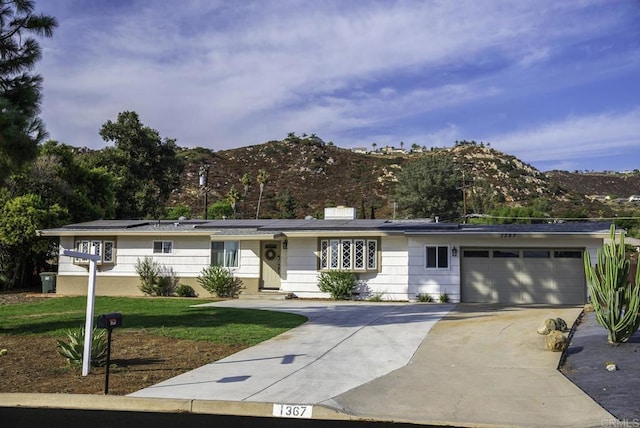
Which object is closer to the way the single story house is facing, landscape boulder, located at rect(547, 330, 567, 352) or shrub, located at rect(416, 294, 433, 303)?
the landscape boulder

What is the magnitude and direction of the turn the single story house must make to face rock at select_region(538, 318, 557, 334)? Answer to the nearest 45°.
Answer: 0° — it already faces it

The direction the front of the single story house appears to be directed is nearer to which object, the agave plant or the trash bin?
the agave plant

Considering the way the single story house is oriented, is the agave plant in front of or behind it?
in front

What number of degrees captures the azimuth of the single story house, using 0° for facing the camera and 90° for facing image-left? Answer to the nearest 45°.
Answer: approximately 0°

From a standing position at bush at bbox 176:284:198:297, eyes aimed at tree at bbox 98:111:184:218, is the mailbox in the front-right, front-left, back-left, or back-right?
back-left

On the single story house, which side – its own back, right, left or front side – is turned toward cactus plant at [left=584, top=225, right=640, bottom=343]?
front

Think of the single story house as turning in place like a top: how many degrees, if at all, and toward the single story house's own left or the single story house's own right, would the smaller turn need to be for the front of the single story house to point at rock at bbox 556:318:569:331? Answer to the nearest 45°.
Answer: approximately 45° to the single story house's own left

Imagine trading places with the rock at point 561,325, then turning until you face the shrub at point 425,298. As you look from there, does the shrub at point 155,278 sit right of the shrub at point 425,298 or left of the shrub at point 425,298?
left

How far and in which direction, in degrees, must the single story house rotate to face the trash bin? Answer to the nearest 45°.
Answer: approximately 90° to its right
